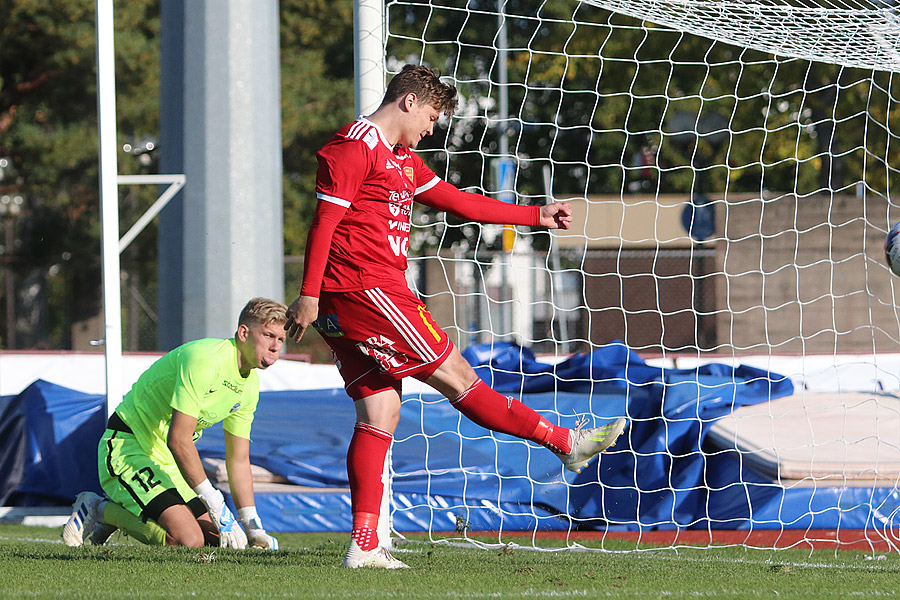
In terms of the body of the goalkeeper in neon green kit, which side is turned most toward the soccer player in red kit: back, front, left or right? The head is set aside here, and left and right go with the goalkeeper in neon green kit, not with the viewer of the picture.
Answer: front

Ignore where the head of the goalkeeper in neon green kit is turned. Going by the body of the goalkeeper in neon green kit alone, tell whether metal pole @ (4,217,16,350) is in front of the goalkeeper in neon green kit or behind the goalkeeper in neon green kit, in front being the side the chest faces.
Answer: behind

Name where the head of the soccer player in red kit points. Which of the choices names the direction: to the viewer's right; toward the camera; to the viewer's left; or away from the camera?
to the viewer's right
